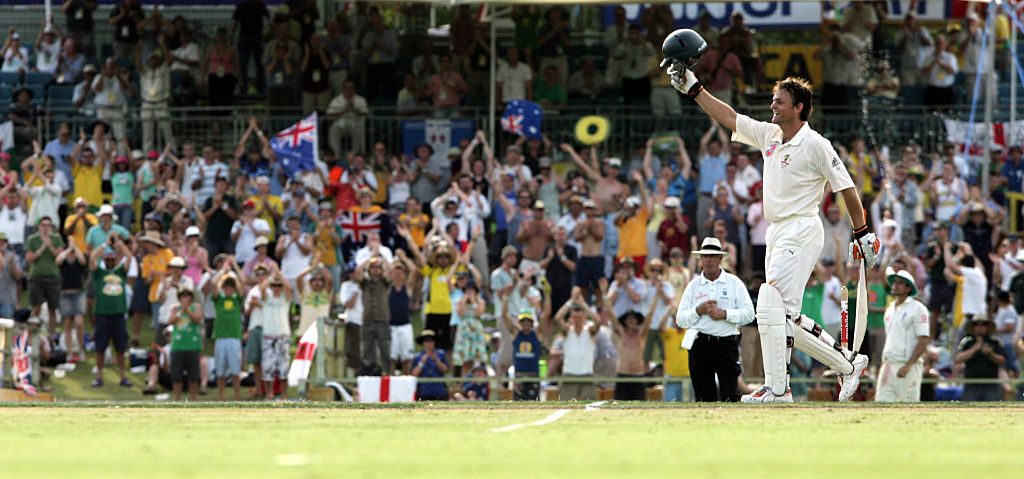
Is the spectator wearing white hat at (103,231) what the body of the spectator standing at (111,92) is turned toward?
yes

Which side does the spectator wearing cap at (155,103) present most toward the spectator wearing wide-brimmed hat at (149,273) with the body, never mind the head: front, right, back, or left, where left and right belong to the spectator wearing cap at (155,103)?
front

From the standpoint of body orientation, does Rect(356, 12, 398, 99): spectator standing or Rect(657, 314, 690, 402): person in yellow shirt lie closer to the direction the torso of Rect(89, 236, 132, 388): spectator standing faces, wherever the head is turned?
the person in yellow shirt

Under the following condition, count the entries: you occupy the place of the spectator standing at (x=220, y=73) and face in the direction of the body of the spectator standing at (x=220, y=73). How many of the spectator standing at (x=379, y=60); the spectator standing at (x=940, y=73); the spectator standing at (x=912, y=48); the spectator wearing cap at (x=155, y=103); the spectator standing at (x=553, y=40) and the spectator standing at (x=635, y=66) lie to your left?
5

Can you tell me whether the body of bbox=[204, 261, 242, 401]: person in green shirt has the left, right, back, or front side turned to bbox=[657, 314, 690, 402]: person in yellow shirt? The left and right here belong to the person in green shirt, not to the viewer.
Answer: left

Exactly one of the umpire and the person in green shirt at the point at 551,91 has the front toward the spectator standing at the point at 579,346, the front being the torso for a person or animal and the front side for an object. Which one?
the person in green shirt

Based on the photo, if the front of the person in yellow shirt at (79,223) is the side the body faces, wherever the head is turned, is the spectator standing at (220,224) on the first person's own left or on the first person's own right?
on the first person's own left

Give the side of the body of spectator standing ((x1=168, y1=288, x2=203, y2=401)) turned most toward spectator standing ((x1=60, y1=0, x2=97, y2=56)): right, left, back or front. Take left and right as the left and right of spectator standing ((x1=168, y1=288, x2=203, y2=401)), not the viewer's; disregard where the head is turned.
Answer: back

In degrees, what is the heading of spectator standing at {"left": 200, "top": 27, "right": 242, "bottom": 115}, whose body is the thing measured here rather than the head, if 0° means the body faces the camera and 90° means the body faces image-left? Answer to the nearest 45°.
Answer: approximately 0°
